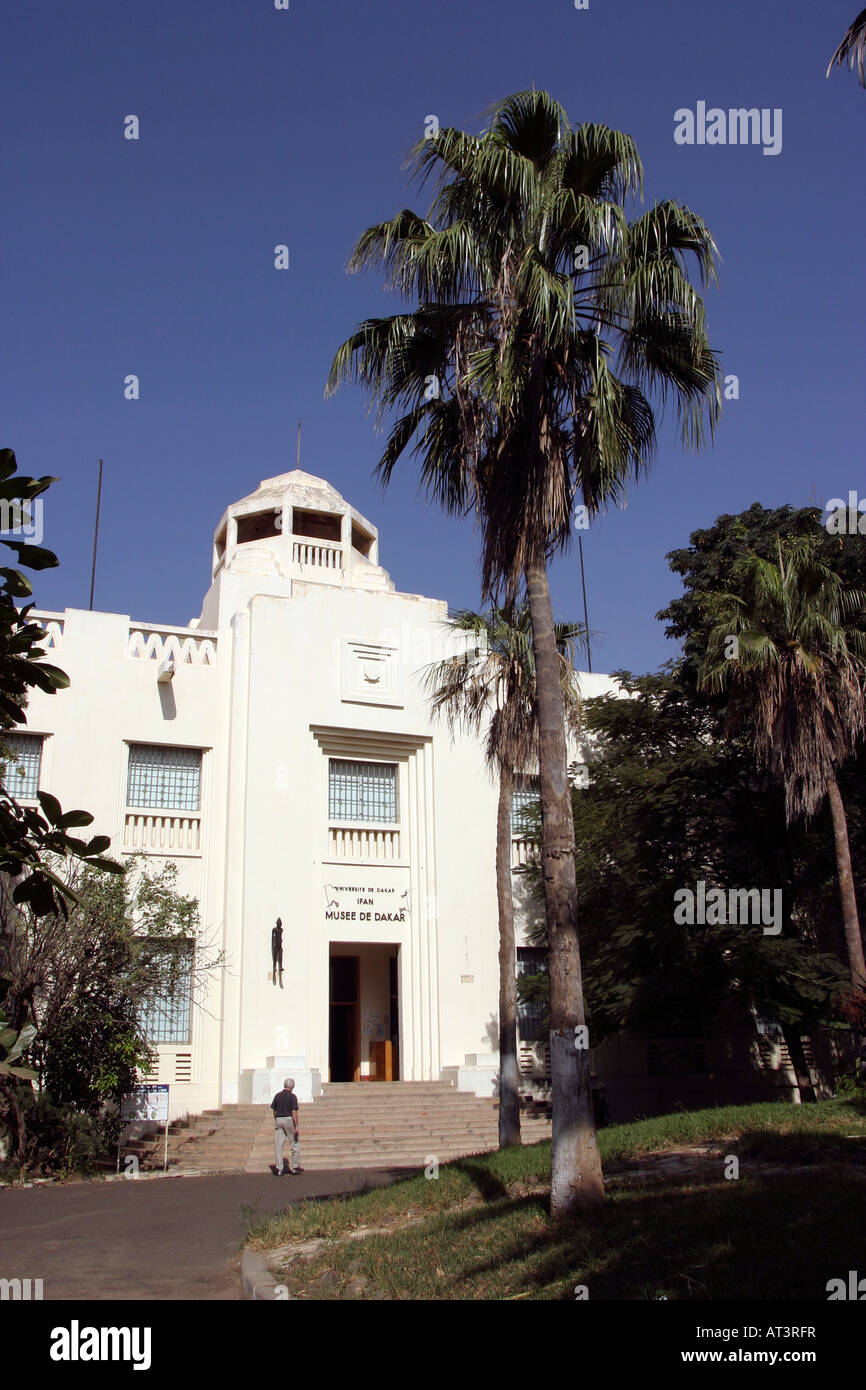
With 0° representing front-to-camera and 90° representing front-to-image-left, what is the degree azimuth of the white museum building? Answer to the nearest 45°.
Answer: approximately 0°

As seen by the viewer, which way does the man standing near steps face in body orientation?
away from the camera

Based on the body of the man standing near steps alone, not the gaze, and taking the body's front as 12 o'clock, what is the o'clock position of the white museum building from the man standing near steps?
The white museum building is roughly at 12 o'clock from the man standing near steps.

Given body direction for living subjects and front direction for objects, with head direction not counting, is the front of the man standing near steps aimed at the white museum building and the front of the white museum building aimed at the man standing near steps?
yes

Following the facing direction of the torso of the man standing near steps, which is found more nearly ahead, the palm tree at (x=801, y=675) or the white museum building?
the white museum building

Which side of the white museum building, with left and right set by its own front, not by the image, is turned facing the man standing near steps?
front

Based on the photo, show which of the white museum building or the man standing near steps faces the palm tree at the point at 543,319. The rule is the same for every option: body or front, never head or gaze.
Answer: the white museum building

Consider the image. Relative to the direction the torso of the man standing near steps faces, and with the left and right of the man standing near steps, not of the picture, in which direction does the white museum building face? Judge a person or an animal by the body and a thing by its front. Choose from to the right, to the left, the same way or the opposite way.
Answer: the opposite way

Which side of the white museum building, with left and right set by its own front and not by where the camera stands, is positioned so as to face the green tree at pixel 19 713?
front

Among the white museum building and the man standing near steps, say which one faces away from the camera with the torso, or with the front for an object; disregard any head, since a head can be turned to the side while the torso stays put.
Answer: the man standing near steps

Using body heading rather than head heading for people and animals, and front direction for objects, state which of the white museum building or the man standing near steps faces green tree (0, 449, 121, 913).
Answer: the white museum building
